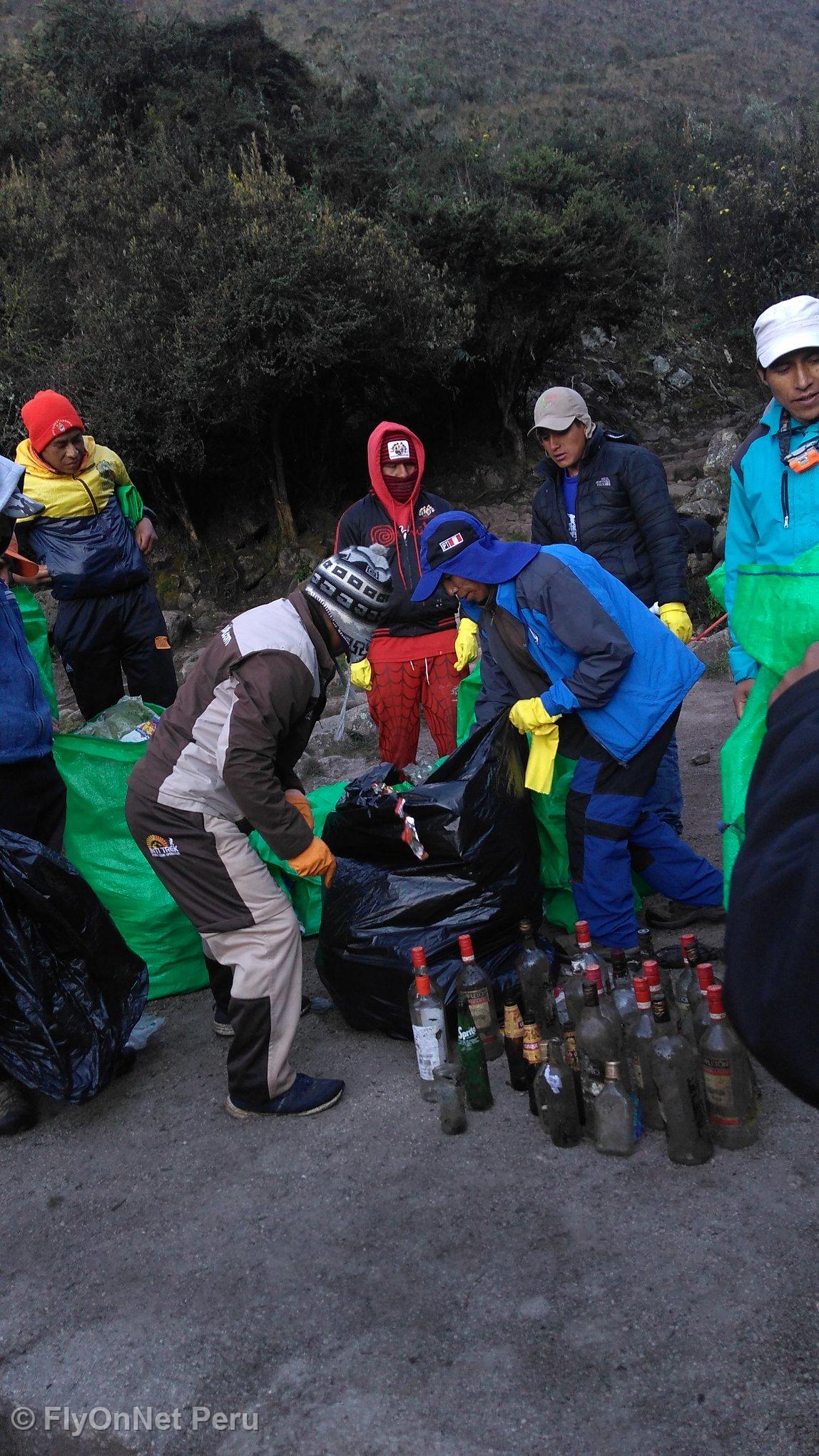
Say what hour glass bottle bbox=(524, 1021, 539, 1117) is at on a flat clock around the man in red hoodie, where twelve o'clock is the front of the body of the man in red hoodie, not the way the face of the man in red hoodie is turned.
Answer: The glass bottle is roughly at 12 o'clock from the man in red hoodie.

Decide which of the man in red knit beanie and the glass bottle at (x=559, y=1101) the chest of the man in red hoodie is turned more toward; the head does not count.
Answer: the glass bottle

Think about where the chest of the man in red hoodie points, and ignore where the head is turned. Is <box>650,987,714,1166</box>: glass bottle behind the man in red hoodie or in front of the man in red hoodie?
in front

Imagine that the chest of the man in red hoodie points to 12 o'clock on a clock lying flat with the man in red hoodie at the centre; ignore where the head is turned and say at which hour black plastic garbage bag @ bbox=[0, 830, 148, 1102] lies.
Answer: The black plastic garbage bag is roughly at 1 o'clock from the man in red hoodie.

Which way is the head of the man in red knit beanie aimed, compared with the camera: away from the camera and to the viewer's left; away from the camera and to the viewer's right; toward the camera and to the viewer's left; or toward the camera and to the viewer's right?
toward the camera and to the viewer's right

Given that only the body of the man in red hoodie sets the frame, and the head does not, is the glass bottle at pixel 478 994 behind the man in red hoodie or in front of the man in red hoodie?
in front

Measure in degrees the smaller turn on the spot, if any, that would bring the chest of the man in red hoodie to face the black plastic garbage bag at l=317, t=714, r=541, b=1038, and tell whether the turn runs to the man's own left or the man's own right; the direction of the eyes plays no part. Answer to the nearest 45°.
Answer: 0° — they already face it

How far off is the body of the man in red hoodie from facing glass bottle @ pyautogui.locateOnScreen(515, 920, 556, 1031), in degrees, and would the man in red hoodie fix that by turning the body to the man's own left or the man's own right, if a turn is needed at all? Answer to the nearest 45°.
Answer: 0° — they already face it

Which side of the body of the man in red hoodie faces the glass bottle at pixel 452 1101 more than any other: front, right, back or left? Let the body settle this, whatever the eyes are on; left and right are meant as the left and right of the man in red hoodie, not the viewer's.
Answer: front

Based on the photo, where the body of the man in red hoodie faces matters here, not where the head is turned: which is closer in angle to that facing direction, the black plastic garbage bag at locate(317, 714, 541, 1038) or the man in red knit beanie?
the black plastic garbage bag

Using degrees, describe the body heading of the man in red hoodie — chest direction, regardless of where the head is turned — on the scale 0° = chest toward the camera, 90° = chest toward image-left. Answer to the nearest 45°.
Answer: approximately 0°

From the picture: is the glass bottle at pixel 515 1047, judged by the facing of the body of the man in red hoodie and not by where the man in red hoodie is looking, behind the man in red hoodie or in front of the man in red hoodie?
in front
